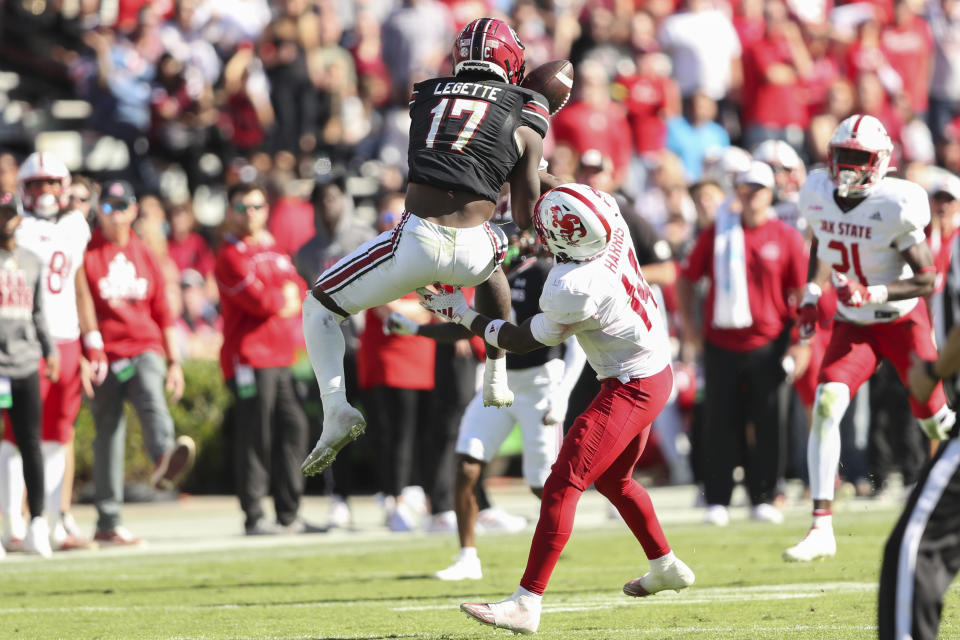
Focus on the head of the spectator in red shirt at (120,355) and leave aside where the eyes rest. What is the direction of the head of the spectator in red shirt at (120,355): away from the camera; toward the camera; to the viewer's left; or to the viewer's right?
toward the camera

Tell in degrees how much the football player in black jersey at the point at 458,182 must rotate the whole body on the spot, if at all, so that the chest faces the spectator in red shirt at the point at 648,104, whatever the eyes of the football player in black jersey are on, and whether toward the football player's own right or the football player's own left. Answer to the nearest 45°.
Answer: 0° — they already face them

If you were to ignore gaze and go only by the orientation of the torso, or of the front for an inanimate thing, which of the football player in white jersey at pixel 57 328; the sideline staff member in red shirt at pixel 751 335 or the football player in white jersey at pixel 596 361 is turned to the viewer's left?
the football player in white jersey at pixel 596 361

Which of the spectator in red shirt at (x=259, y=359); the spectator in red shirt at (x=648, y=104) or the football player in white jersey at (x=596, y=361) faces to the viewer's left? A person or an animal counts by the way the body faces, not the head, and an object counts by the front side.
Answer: the football player in white jersey

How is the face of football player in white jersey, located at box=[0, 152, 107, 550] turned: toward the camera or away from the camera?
toward the camera

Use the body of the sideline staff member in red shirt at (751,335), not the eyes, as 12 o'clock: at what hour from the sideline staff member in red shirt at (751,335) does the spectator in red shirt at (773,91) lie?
the spectator in red shirt at (773,91) is roughly at 6 o'clock from the sideline staff member in red shirt at (751,335).

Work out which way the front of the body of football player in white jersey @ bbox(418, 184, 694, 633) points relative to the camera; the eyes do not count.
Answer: to the viewer's left

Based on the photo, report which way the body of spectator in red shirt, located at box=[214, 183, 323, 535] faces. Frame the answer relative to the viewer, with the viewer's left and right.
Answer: facing the viewer and to the right of the viewer

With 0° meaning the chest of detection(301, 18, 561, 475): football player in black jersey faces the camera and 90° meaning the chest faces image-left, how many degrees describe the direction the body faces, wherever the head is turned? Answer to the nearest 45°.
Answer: approximately 180°

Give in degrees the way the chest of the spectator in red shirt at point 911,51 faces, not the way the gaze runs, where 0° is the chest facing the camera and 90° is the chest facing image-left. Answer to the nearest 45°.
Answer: approximately 0°

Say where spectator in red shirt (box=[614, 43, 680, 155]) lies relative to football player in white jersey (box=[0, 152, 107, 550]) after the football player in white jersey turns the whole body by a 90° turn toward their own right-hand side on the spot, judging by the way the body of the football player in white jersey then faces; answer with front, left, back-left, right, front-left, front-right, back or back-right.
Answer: back-right

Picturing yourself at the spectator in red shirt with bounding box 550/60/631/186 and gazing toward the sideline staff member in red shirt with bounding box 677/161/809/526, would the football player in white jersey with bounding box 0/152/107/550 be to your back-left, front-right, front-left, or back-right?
front-right

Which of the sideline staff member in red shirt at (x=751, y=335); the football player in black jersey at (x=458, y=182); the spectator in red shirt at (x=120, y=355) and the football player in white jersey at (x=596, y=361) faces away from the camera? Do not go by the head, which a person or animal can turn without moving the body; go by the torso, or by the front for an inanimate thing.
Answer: the football player in black jersey

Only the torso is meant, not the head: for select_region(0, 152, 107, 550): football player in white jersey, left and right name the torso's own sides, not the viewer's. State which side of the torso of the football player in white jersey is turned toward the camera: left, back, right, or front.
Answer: front

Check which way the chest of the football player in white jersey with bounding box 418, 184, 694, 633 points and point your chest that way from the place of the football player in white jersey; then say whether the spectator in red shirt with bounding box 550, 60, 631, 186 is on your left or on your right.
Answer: on your right

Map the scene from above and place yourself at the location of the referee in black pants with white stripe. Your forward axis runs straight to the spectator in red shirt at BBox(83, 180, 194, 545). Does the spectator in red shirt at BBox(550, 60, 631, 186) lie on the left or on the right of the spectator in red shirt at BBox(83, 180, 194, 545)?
right
